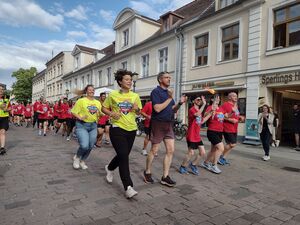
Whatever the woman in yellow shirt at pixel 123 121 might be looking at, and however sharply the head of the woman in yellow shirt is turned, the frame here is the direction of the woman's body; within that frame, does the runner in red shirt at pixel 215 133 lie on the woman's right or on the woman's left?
on the woman's left

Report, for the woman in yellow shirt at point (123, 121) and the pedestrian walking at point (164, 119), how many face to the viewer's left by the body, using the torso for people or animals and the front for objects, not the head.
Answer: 0

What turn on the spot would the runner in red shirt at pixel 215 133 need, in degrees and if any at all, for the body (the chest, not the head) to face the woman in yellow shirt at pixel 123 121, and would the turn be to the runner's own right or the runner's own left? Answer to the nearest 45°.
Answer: approximately 90° to the runner's own right

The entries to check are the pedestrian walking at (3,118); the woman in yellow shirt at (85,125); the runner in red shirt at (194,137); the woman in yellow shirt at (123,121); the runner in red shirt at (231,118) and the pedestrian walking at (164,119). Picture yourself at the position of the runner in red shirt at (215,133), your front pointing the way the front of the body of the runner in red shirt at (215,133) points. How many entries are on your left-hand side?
1

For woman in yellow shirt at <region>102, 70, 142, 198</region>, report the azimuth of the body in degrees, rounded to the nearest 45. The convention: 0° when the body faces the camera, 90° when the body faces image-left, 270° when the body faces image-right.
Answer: approximately 315°

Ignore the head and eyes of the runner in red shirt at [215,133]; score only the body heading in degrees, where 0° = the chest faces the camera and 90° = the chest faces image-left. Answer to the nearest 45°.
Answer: approximately 315°

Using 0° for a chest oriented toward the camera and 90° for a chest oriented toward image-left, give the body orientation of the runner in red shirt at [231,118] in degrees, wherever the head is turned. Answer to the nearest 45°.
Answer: approximately 315°

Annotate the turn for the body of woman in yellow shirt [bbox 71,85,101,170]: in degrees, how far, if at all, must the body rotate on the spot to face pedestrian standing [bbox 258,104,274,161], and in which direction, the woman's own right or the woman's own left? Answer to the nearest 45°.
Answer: approximately 45° to the woman's own left

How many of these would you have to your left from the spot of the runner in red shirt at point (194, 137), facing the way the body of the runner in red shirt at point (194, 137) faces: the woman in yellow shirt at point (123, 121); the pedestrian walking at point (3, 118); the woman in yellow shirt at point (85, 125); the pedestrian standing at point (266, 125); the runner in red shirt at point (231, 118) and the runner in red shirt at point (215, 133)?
3
